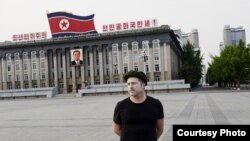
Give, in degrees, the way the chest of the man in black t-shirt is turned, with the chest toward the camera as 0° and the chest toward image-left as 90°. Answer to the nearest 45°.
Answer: approximately 0°
